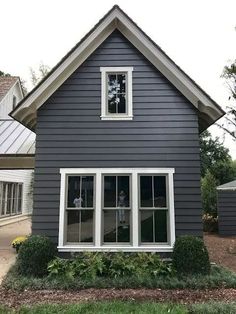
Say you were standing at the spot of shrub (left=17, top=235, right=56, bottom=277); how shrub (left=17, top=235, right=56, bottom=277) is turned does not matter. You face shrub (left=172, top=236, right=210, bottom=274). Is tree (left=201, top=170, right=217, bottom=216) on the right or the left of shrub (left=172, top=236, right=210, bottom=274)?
left

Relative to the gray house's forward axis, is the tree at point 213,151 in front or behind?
behind

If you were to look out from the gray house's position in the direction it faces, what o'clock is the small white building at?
The small white building is roughly at 5 o'clock from the gray house.

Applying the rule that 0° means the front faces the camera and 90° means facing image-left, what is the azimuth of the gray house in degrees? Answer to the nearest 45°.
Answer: approximately 0°

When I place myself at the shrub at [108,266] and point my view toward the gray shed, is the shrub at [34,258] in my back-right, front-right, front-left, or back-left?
back-left

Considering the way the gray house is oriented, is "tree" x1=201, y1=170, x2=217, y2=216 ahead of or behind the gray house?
behind
